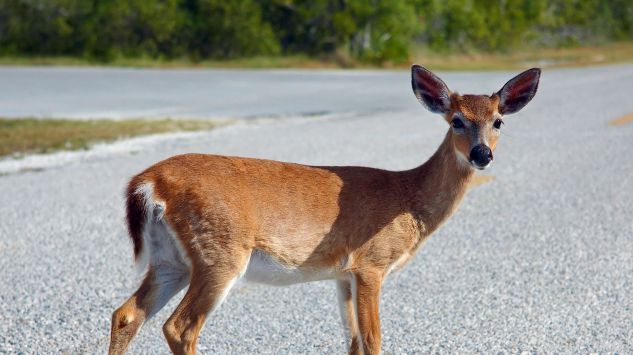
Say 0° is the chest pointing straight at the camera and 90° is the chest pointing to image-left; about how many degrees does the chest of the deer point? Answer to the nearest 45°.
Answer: approximately 270°
